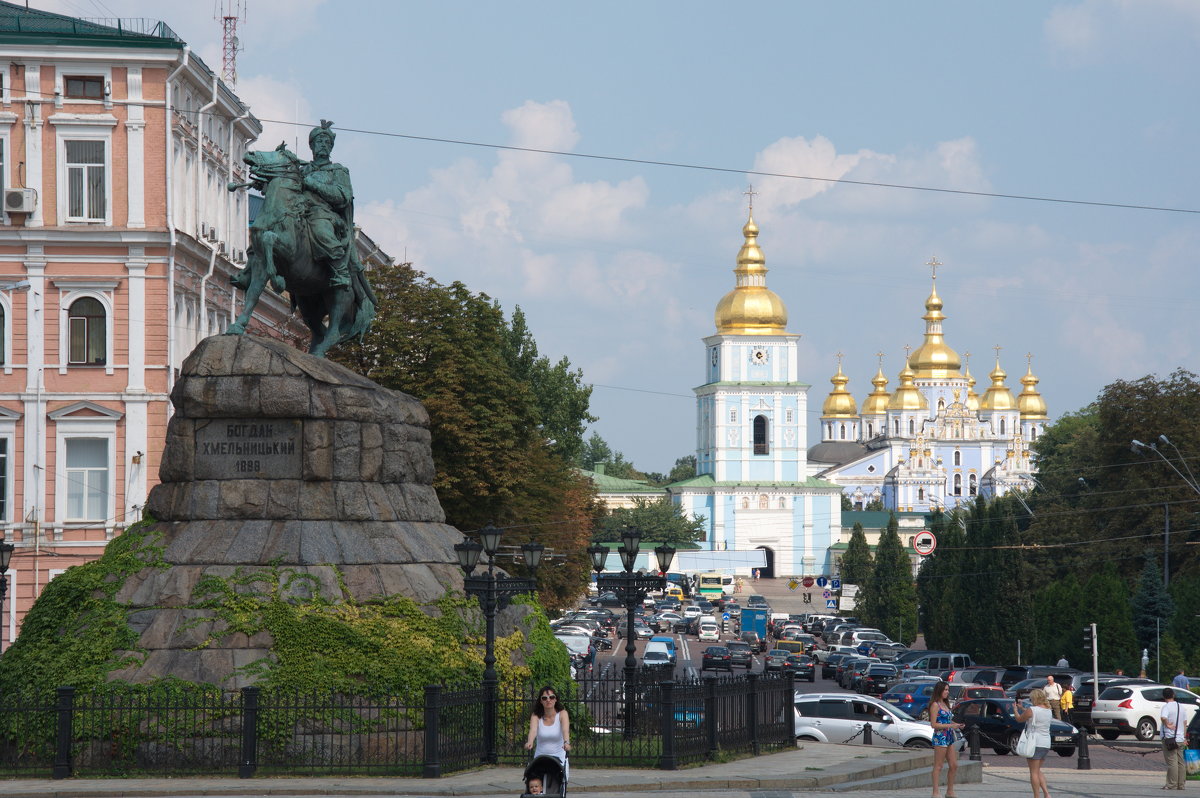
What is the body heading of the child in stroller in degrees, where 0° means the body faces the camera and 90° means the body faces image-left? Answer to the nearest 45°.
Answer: approximately 0°

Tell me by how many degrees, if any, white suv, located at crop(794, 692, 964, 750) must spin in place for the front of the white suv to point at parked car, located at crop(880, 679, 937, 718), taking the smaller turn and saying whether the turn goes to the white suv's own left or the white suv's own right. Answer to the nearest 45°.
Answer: approximately 90° to the white suv's own left

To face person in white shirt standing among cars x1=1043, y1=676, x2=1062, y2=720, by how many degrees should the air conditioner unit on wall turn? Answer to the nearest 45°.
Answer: approximately 45° to its left

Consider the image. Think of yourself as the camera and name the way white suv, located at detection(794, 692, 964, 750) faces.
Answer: facing to the right of the viewer

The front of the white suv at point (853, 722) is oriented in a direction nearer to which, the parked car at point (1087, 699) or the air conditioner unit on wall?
the parked car

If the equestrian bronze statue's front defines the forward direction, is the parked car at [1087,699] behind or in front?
behind

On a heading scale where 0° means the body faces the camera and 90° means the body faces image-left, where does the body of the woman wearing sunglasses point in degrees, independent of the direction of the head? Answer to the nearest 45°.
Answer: approximately 0°

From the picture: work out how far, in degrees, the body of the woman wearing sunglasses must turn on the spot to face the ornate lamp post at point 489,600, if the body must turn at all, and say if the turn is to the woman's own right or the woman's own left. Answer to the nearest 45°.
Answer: approximately 180°

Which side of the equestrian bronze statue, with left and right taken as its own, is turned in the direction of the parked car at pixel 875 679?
back
